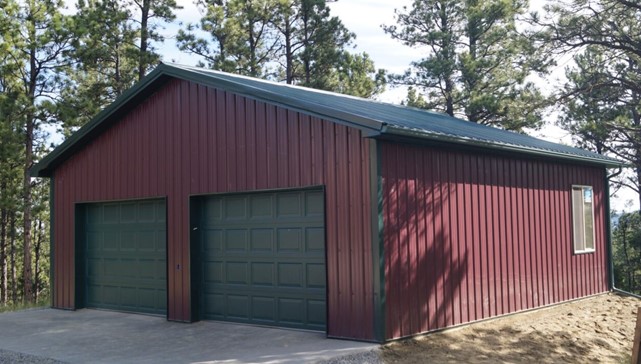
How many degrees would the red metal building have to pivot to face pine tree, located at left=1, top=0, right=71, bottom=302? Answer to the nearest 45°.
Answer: approximately 90° to its right

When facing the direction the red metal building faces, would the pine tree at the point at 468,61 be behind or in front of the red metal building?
behind

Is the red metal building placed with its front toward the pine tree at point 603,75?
no

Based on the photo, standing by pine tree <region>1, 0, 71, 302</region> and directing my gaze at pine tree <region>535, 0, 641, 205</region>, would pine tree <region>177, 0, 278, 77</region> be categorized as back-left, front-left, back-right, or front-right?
front-left

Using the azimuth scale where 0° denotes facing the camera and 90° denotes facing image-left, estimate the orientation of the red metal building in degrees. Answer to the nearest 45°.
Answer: approximately 45°

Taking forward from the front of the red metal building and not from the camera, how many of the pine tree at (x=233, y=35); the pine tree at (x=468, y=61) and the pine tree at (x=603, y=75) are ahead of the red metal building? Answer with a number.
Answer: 0

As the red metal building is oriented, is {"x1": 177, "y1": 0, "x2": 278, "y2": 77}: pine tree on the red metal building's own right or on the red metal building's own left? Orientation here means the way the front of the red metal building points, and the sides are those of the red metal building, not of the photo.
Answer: on the red metal building's own right
